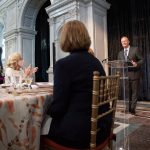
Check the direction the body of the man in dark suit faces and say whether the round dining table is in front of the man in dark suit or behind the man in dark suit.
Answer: in front

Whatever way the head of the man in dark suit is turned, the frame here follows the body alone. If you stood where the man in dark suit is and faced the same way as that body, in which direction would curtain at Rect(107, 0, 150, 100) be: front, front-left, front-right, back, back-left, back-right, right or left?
back-right

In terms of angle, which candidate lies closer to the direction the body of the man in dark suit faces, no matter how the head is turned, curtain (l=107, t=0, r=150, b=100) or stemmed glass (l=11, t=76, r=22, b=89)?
the stemmed glass

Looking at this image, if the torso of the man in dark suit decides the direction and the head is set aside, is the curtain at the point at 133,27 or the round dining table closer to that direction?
the round dining table

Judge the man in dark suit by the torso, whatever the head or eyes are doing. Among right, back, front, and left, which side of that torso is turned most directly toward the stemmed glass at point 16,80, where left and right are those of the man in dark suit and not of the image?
front

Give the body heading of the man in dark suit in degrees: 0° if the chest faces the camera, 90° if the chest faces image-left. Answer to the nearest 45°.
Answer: approximately 45°
